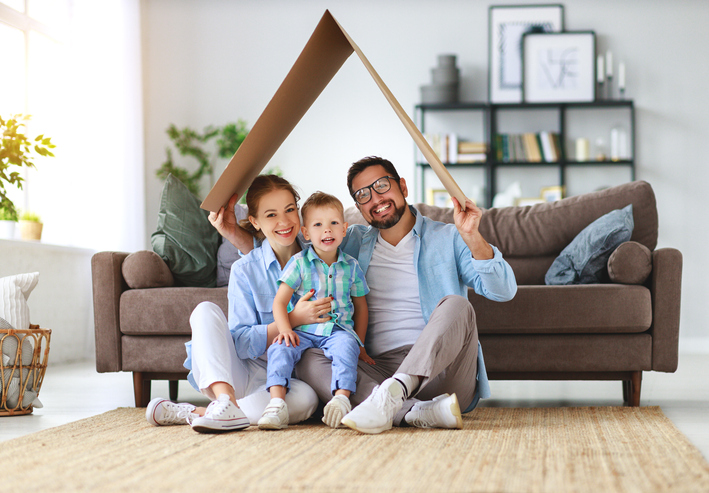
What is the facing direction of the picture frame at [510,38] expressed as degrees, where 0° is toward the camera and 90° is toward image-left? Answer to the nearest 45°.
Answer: approximately 0°

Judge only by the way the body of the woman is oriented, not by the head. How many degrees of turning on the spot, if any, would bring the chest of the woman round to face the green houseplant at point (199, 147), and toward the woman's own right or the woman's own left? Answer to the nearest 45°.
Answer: approximately 180°

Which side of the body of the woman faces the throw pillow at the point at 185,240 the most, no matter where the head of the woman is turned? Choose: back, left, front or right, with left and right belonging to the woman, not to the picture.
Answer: back

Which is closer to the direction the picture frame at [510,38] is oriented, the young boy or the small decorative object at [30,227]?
the young boy

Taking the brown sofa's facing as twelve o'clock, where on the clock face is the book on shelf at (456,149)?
The book on shelf is roughly at 6 o'clock from the brown sofa.

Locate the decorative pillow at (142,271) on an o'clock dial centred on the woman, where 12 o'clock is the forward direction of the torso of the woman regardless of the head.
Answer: The decorative pillow is roughly at 5 o'clock from the woman.

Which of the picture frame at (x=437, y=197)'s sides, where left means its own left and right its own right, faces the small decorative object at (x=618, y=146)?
left
